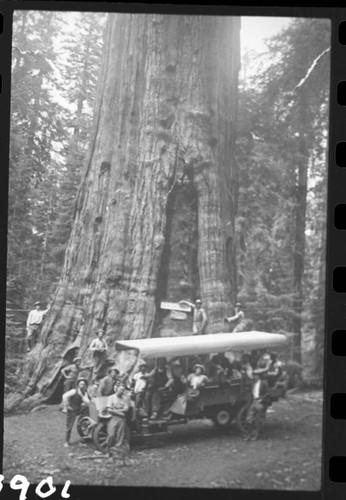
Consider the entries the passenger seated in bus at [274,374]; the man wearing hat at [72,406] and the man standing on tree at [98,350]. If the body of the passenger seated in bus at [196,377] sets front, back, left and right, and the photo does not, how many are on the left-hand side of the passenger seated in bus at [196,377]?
1

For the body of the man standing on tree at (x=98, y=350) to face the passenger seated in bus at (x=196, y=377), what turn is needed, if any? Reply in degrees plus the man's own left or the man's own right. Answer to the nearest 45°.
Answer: approximately 90° to the man's own left

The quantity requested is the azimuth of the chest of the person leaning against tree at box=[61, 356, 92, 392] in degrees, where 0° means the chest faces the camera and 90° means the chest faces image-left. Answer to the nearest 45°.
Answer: approximately 315°

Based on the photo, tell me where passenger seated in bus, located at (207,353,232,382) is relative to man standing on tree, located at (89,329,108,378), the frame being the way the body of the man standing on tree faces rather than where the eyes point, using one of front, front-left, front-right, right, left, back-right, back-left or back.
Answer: left

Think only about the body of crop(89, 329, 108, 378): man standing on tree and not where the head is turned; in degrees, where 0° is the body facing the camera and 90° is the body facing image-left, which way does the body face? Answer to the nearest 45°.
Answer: approximately 0°

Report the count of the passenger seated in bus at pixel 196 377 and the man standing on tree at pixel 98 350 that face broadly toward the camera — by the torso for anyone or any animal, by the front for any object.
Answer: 2

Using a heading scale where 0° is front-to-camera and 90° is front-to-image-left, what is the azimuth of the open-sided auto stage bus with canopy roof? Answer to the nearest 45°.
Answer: approximately 45°
